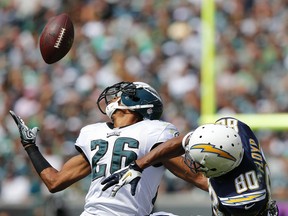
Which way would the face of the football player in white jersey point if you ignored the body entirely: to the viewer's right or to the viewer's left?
to the viewer's left

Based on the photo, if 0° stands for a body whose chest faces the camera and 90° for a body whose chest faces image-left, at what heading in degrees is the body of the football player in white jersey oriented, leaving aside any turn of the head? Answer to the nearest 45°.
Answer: approximately 45°

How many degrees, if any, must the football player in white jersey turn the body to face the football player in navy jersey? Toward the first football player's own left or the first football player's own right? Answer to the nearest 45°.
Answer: approximately 90° to the first football player's own left

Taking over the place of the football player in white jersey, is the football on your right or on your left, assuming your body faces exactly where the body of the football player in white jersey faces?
on your right
